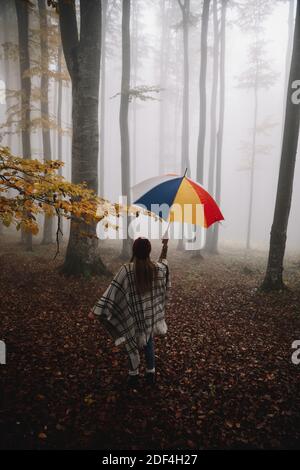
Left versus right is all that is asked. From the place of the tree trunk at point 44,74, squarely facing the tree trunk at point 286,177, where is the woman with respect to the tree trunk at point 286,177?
right

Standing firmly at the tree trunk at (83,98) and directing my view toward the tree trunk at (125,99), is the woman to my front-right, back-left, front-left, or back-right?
back-right

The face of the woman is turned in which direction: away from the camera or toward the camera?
away from the camera

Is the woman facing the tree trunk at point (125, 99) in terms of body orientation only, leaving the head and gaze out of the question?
yes

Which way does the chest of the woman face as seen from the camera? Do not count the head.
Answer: away from the camera

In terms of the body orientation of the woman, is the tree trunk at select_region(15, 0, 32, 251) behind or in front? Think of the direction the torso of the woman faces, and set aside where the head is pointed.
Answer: in front

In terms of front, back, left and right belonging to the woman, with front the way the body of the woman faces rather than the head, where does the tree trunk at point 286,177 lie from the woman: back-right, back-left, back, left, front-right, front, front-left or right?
front-right

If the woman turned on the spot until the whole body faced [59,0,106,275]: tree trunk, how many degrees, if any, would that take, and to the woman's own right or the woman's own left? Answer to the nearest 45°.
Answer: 0° — they already face it
